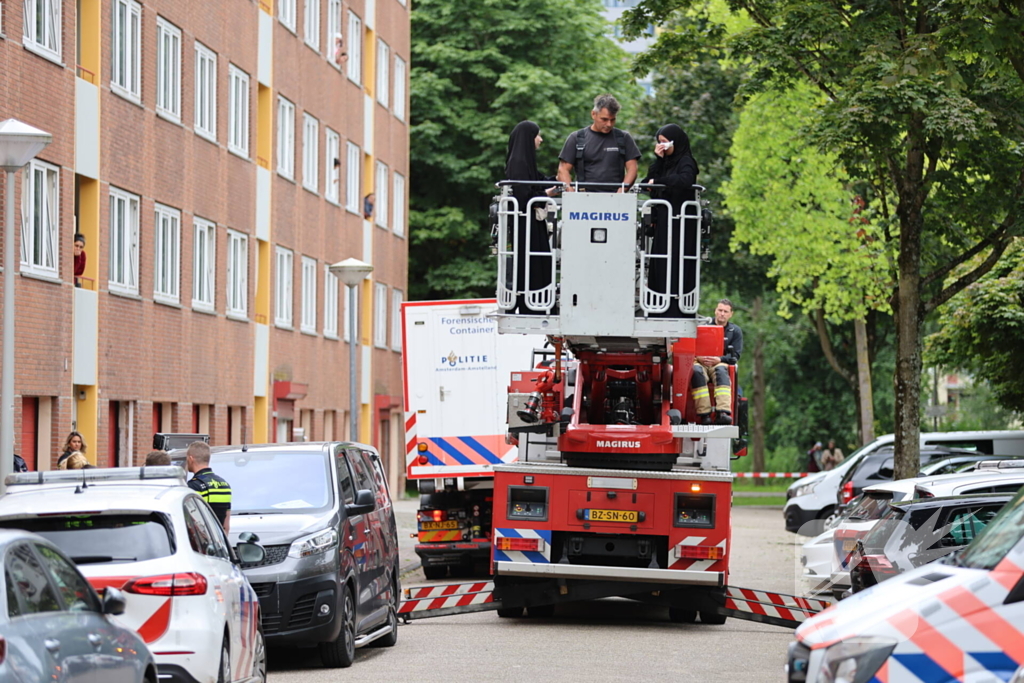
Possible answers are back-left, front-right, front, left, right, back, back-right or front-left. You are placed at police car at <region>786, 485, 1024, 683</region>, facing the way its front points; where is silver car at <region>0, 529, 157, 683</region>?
front-right

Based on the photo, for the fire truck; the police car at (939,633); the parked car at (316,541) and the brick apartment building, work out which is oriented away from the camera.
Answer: the fire truck

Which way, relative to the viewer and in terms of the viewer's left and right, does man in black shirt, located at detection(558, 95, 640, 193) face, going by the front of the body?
facing the viewer

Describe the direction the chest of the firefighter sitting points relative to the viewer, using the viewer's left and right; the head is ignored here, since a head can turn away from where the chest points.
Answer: facing the viewer and to the left of the viewer

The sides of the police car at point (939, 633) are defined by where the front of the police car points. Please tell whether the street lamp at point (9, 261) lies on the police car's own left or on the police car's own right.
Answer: on the police car's own right

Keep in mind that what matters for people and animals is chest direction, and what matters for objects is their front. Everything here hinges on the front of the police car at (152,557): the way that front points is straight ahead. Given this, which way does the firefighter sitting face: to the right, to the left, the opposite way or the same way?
the opposite way

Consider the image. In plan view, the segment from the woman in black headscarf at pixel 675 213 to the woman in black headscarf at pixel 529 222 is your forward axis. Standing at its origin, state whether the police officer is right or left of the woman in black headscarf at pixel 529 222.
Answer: left

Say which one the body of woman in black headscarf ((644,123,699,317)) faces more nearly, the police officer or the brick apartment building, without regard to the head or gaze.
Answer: the police officer

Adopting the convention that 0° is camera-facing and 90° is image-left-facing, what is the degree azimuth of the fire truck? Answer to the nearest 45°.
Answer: approximately 180°

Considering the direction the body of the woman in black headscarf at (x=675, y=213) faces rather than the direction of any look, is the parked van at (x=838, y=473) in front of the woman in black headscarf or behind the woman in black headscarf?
behind

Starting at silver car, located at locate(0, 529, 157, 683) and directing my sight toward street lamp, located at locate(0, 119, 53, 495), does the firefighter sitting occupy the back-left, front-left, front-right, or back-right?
front-right
